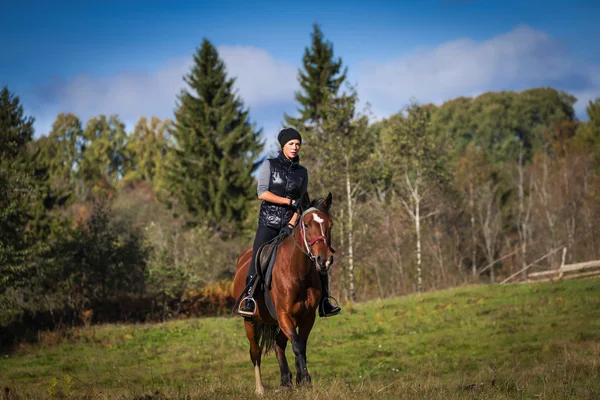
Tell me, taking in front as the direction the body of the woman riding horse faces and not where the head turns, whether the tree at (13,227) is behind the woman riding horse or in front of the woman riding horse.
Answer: behind

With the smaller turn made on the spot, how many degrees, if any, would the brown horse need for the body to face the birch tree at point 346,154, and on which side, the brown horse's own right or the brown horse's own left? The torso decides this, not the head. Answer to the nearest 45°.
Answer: approximately 135° to the brown horse's own left

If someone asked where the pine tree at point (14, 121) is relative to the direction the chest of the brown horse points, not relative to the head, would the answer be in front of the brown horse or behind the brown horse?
behind

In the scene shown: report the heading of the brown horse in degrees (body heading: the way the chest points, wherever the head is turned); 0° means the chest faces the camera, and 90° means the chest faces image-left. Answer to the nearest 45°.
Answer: approximately 315°

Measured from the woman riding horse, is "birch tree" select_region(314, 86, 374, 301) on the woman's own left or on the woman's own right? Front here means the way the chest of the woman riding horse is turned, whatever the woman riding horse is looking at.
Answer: on the woman's own left

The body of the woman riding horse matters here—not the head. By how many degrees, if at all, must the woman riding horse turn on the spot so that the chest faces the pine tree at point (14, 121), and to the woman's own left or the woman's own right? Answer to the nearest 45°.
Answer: approximately 180°
